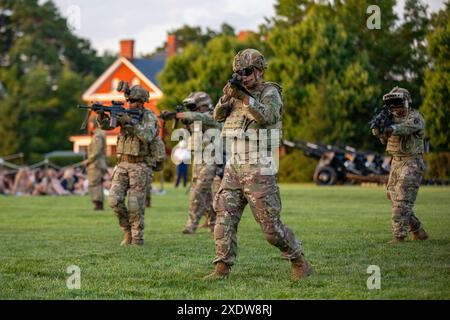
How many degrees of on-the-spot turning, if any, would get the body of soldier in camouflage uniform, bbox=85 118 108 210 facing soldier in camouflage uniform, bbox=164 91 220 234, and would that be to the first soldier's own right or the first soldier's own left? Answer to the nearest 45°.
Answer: approximately 90° to the first soldier's own left

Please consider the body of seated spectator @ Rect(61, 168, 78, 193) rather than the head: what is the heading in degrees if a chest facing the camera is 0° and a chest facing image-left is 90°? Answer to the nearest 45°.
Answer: approximately 0°

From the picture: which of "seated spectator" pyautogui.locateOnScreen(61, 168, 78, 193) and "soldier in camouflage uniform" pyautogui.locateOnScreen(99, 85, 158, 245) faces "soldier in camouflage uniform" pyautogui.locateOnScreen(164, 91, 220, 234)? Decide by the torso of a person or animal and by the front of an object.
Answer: the seated spectator

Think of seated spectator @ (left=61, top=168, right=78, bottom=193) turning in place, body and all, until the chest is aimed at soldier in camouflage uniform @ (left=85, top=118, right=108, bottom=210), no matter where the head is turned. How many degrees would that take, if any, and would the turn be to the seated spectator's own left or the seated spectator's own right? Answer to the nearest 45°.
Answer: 0° — they already face them

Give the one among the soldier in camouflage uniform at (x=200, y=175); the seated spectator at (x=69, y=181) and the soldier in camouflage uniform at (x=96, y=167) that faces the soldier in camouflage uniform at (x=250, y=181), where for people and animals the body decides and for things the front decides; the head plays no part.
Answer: the seated spectator

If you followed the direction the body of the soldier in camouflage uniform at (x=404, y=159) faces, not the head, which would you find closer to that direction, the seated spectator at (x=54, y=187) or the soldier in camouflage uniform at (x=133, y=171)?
the soldier in camouflage uniform

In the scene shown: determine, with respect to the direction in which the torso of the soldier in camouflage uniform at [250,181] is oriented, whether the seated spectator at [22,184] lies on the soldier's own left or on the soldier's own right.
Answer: on the soldier's own right

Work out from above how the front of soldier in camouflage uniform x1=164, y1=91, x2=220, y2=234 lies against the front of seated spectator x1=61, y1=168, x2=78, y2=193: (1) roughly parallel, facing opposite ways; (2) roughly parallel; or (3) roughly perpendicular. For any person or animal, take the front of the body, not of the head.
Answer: roughly perpendicular

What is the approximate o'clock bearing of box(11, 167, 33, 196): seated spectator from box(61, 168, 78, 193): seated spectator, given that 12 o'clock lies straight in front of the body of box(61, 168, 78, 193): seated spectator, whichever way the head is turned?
box(11, 167, 33, 196): seated spectator is roughly at 3 o'clock from box(61, 168, 78, 193): seated spectator.

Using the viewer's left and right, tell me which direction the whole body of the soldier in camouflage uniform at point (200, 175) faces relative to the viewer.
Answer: facing to the left of the viewer
